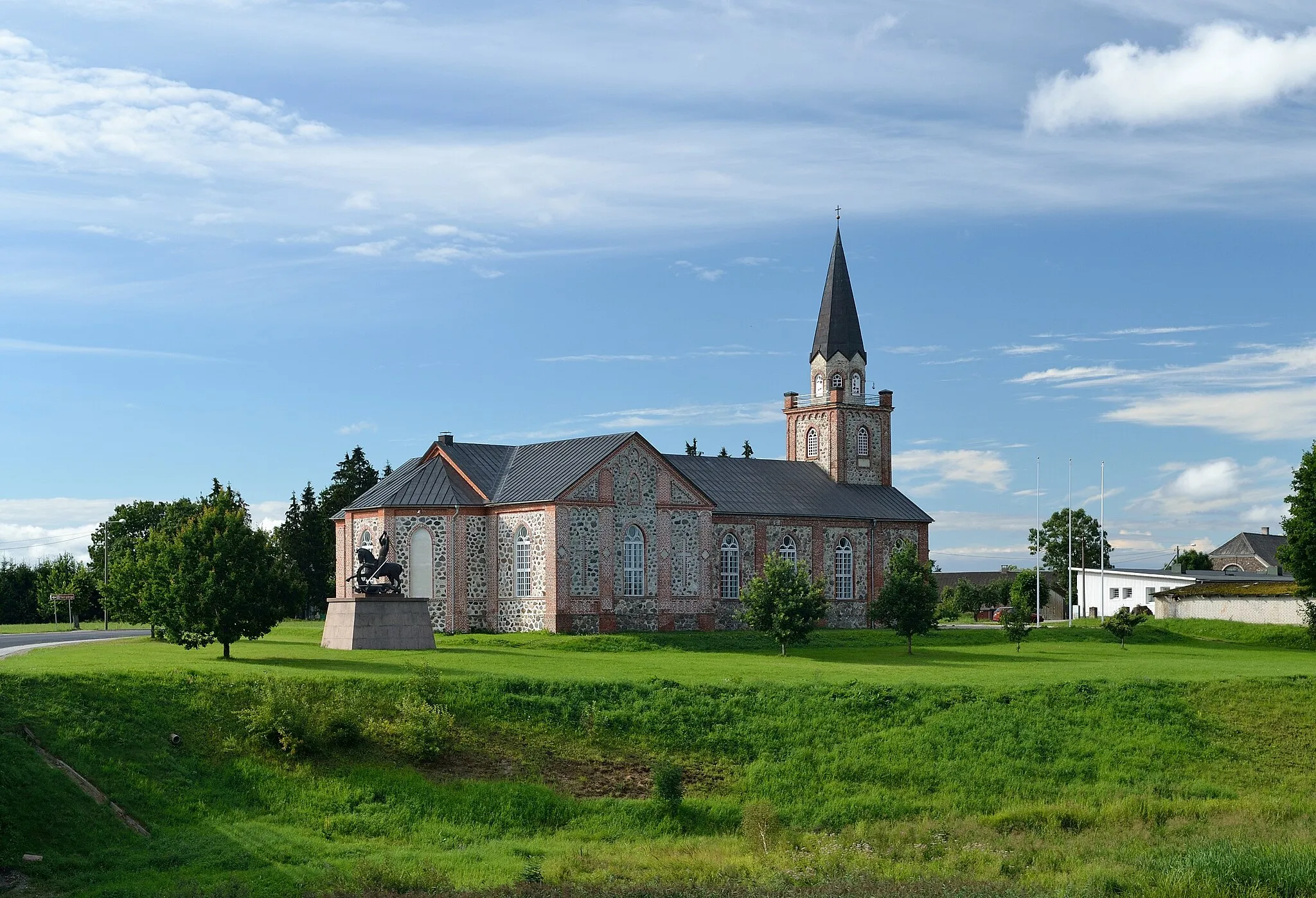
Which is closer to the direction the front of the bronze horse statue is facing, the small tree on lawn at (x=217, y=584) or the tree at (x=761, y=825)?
the small tree on lawn

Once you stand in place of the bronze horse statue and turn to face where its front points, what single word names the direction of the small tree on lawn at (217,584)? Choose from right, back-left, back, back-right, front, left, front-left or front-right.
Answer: front-left

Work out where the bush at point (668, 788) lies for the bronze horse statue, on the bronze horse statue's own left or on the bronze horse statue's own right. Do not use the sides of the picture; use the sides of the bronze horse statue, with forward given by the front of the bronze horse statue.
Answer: on the bronze horse statue's own left

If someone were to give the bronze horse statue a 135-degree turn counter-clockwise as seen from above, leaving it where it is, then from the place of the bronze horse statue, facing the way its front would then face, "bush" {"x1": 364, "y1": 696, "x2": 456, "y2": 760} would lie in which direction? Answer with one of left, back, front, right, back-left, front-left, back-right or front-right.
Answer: front-right

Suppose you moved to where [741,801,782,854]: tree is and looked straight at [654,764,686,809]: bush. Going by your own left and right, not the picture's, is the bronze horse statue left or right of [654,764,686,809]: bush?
right

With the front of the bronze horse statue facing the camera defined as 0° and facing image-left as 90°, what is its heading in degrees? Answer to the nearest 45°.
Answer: approximately 90°

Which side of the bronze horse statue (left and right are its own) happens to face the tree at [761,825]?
left

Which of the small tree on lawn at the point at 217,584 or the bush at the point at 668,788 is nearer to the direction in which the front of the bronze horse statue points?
the small tree on lawn
